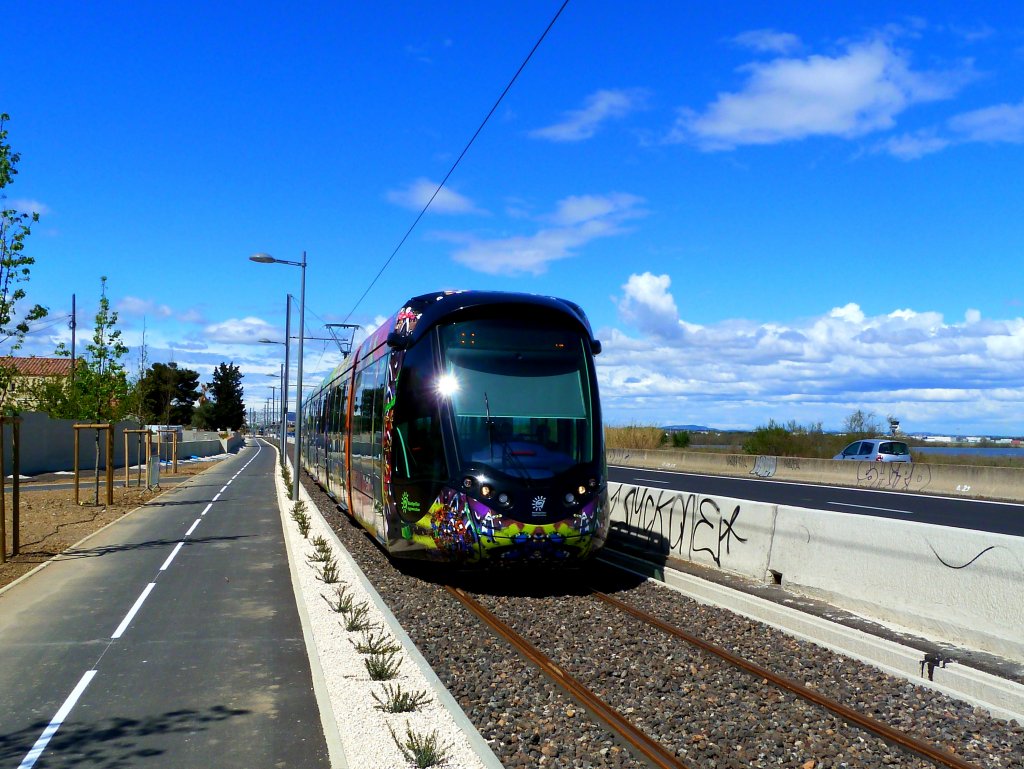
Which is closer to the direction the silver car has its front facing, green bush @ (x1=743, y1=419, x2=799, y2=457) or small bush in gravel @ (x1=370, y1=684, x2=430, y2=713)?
the green bush

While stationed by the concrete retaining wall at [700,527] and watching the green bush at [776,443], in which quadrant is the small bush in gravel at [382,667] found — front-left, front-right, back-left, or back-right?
back-left

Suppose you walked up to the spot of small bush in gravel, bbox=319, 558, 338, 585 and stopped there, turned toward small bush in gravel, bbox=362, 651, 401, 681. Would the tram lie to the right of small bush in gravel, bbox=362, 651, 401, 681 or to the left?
left

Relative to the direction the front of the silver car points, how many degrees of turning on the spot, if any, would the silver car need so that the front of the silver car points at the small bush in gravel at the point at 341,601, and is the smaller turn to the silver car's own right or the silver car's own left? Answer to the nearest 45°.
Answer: approximately 135° to the silver car's own left

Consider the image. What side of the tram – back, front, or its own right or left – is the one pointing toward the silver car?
left

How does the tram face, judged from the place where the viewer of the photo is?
facing the viewer and to the right of the viewer

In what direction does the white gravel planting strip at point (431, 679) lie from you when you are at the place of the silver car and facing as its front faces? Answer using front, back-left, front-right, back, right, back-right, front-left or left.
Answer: back-left

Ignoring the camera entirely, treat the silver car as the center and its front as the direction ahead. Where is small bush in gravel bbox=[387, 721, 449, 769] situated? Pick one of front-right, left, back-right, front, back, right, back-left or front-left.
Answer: back-left

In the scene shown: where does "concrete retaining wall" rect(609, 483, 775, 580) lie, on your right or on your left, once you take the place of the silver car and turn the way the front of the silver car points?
on your left

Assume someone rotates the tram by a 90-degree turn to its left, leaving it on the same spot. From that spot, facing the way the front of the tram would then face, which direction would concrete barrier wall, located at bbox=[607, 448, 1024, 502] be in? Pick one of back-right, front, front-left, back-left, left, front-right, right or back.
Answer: front

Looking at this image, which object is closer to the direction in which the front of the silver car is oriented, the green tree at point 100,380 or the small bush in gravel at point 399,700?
the green tree

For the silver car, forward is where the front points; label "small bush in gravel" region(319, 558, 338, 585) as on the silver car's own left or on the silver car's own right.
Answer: on the silver car's own left

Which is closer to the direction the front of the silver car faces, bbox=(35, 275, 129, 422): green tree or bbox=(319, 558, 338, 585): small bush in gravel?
the green tree

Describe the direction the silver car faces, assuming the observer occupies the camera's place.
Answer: facing away from the viewer and to the left of the viewer

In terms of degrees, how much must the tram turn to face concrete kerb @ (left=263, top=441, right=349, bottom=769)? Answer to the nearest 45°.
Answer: approximately 90° to its right

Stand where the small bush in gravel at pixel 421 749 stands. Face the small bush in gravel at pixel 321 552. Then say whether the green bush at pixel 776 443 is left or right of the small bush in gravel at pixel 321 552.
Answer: right
